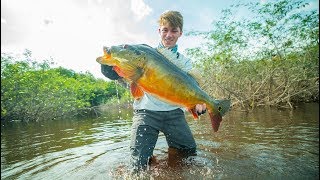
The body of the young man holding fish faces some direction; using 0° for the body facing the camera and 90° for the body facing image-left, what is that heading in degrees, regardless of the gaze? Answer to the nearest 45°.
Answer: approximately 0°
